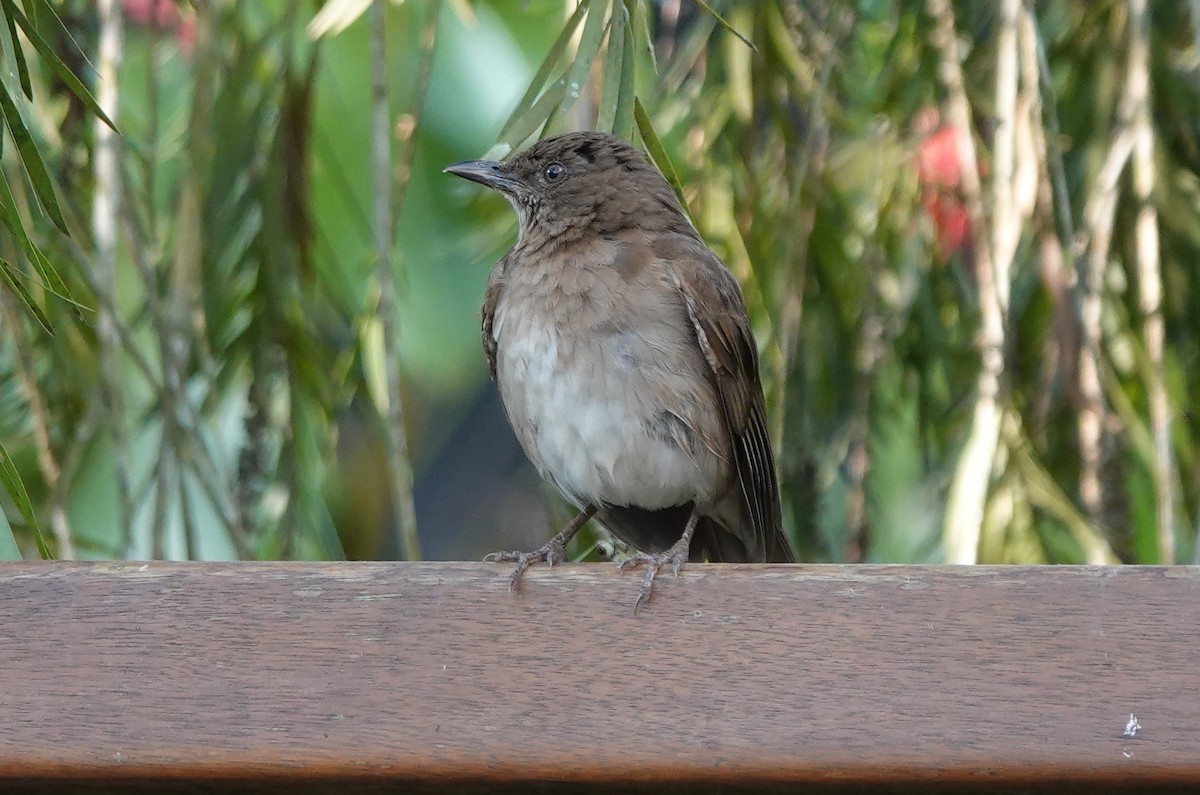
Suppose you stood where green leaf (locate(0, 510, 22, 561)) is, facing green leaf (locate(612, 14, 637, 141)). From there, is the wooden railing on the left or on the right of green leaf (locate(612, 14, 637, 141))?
right

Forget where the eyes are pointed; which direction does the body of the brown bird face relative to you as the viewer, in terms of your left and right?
facing the viewer and to the left of the viewer

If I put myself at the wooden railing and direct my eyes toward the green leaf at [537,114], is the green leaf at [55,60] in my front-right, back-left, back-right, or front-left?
front-left

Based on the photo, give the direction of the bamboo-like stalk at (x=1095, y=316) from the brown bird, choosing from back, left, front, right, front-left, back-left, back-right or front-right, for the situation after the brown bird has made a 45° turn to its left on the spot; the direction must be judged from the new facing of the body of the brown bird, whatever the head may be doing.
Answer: left

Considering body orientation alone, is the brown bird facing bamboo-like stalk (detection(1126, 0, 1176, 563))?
no
